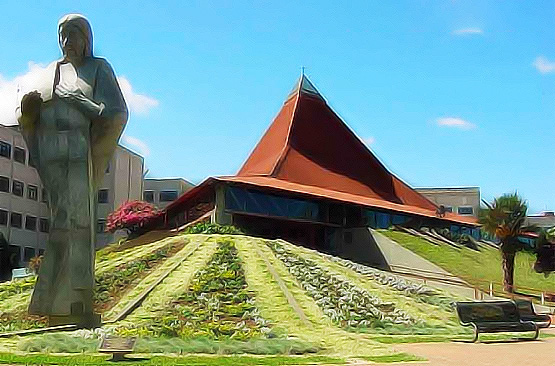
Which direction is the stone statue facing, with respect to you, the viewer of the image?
facing the viewer and to the left of the viewer

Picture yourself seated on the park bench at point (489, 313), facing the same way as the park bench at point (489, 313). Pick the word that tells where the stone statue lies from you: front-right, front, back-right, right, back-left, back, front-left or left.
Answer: right

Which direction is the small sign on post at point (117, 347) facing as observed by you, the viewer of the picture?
facing the viewer

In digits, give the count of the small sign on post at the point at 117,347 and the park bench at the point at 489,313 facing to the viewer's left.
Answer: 0

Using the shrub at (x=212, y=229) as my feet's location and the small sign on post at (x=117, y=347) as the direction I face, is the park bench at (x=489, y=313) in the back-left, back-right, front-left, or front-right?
front-left

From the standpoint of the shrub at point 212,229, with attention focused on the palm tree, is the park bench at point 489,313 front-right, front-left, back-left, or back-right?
front-right

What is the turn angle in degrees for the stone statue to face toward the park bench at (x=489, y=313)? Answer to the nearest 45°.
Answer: approximately 135° to its left

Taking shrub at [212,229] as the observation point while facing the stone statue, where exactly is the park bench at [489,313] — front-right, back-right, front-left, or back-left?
front-left
